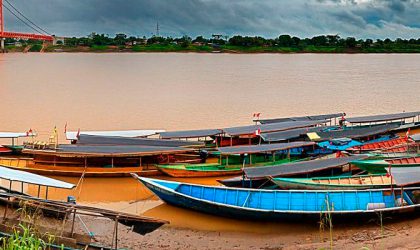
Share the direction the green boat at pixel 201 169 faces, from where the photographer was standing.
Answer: facing to the left of the viewer

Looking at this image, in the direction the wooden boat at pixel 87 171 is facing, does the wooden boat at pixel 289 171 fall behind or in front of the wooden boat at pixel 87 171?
behind

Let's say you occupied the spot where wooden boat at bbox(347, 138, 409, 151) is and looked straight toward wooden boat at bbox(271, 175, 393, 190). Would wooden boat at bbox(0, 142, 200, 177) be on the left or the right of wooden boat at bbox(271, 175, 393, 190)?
right

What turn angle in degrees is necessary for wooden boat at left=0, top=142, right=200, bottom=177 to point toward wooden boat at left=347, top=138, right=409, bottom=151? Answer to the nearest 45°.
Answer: approximately 180°

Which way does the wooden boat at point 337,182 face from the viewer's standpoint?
to the viewer's left

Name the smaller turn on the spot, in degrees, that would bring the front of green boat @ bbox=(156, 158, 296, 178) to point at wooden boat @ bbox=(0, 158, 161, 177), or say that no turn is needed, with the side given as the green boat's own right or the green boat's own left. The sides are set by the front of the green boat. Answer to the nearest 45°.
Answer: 0° — it already faces it

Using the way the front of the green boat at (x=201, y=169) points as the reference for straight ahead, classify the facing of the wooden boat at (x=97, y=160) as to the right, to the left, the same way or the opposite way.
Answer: the same way

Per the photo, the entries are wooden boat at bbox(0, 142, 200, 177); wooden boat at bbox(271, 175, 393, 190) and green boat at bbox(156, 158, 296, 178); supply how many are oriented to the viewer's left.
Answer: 3

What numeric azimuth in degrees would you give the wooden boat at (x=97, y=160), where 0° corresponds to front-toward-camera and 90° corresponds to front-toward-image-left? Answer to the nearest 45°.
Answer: approximately 90°

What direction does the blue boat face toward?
to the viewer's left

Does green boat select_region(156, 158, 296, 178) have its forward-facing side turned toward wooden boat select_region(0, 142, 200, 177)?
yes

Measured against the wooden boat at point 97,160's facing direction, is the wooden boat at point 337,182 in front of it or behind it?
behind

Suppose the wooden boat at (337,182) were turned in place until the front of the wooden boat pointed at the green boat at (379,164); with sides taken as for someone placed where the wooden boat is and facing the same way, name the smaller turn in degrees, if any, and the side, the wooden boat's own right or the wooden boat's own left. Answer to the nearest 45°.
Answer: approximately 135° to the wooden boat's own right
